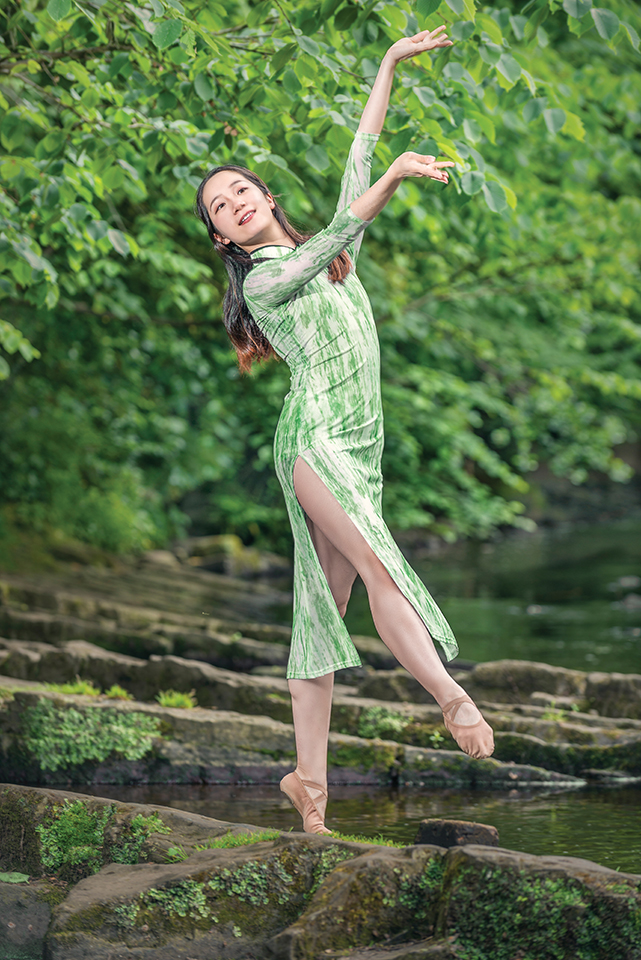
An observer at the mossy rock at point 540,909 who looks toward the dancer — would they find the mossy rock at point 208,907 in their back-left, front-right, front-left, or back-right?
front-left

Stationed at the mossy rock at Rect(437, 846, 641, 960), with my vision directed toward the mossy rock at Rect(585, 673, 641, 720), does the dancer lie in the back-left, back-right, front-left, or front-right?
front-left

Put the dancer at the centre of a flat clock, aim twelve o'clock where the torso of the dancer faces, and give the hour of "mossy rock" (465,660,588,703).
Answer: The mossy rock is roughly at 8 o'clock from the dancer.

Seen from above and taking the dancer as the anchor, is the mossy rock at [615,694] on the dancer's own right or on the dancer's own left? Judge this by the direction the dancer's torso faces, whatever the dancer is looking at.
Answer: on the dancer's own left

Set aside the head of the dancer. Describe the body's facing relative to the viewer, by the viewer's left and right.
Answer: facing the viewer and to the right of the viewer
